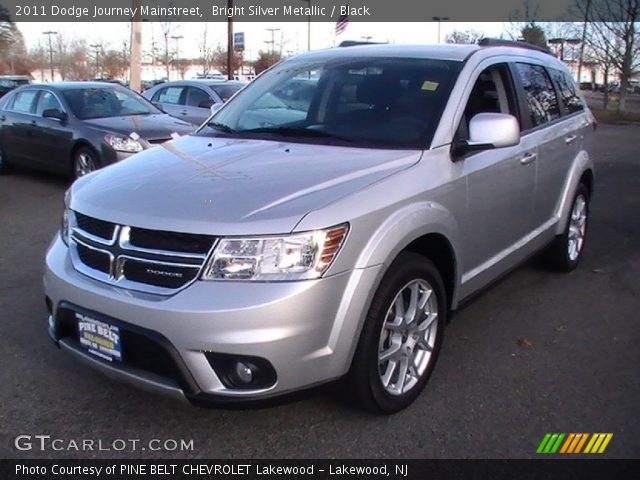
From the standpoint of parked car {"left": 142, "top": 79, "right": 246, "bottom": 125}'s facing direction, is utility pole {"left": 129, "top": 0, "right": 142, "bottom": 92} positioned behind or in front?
behind

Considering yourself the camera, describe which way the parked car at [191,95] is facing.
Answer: facing the viewer and to the right of the viewer

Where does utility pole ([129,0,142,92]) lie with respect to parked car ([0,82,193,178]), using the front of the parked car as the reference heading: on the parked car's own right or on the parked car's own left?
on the parked car's own left

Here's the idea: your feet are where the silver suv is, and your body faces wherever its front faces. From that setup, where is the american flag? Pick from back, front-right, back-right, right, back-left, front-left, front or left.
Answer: back-right

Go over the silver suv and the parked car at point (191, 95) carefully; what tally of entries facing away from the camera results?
0

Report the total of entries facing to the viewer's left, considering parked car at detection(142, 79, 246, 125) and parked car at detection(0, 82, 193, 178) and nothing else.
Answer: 0

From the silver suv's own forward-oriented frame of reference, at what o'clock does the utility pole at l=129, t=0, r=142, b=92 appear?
The utility pole is roughly at 4 o'clock from the silver suv.

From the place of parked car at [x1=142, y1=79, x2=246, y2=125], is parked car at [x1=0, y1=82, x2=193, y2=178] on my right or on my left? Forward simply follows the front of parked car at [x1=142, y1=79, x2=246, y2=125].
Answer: on my right

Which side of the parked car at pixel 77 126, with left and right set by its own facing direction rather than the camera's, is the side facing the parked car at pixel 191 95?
left

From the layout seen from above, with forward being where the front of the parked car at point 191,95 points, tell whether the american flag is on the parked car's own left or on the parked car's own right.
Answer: on the parked car's own left

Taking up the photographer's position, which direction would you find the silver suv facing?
facing the viewer and to the left of the viewer
